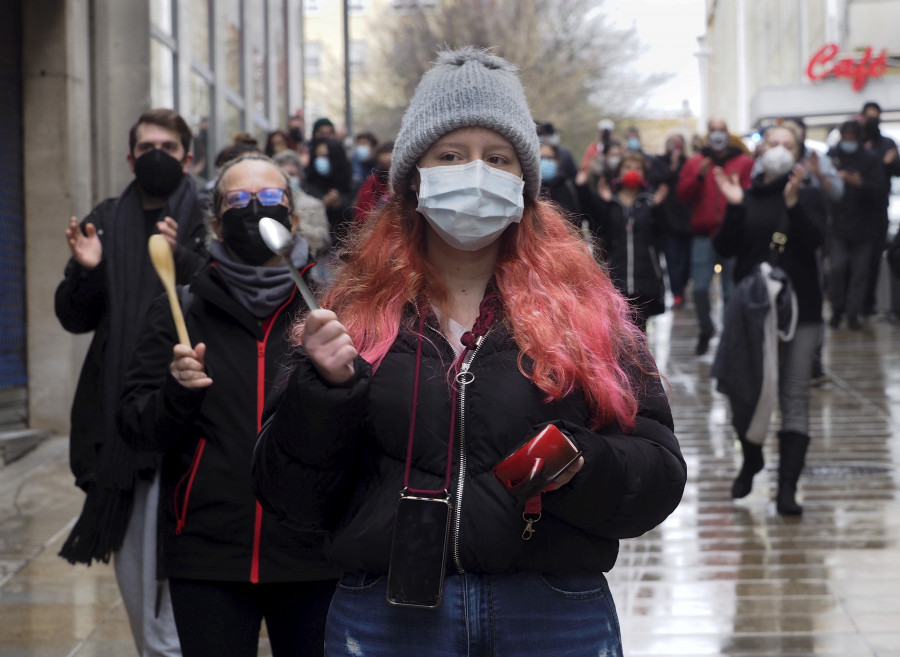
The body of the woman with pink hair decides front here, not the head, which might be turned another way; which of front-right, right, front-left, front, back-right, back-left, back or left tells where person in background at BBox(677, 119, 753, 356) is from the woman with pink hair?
back

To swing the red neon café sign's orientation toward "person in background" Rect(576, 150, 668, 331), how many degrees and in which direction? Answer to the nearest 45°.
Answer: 0° — it already faces them

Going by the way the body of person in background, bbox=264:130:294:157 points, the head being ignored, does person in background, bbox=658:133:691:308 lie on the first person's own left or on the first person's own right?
on the first person's own left

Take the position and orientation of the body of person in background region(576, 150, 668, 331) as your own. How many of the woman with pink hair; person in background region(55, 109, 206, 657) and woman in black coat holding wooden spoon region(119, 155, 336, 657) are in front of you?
3

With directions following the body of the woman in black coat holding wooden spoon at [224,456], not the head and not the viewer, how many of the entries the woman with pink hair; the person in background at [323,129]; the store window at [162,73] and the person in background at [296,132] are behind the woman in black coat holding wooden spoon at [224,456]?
3

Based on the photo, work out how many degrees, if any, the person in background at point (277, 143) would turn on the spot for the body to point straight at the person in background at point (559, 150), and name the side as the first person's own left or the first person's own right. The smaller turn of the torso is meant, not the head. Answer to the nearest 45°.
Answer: approximately 45° to the first person's own left

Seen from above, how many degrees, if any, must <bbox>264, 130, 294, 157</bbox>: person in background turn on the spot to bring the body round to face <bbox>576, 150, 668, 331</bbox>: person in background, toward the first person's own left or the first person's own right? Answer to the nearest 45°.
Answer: approximately 45° to the first person's own left
